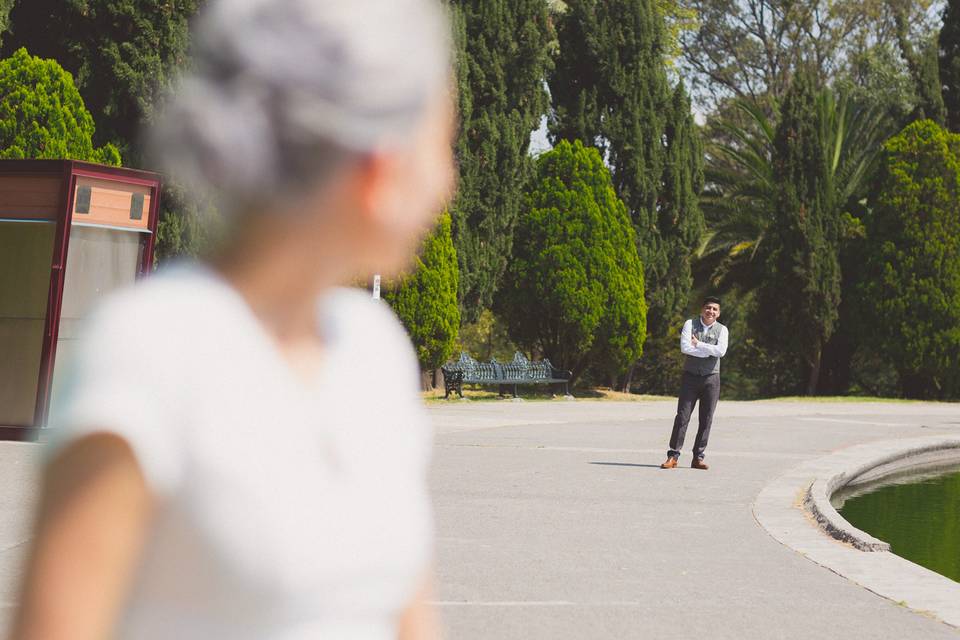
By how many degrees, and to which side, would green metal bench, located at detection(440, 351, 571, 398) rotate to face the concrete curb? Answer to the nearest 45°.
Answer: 0° — it already faces it

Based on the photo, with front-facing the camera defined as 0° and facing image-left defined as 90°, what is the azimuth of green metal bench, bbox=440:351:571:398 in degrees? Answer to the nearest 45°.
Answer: approximately 0°

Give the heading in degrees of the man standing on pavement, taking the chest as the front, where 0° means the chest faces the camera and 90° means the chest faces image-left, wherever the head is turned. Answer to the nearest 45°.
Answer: approximately 0°

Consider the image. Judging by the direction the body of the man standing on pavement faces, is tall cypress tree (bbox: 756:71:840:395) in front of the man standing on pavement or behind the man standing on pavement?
behind

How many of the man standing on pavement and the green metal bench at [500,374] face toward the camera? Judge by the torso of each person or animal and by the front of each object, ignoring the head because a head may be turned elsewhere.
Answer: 2
